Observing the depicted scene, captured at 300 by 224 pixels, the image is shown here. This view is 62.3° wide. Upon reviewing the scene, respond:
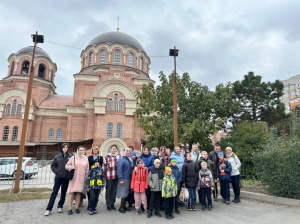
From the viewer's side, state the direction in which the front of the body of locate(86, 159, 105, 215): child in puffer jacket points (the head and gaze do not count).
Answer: toward the camera

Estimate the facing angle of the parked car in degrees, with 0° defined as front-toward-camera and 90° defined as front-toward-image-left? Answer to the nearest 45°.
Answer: approximately 135°

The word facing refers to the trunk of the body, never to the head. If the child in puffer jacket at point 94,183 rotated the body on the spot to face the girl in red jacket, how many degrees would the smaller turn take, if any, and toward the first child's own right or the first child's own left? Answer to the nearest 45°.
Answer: approximately 90° to the first child's own left

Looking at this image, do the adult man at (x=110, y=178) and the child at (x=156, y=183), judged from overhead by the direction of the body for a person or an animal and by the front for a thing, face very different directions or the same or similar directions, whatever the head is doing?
same or similar directions

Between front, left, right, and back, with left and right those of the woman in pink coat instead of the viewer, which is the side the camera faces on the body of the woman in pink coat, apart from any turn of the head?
front

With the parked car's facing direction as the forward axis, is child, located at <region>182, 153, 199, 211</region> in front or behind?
behind

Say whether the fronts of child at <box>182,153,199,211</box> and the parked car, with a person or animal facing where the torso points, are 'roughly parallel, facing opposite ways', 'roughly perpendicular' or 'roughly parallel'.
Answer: roughly perpendicular

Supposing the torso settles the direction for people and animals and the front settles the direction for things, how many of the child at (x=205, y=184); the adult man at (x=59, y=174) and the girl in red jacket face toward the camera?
3

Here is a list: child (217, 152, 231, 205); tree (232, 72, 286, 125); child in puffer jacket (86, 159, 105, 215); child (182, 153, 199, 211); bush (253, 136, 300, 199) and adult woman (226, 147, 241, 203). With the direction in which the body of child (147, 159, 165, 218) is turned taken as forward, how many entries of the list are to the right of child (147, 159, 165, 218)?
1

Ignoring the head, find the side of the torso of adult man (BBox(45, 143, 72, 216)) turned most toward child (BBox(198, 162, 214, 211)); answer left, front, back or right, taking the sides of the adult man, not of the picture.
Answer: left

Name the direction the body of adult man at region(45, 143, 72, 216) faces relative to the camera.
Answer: toward the camera

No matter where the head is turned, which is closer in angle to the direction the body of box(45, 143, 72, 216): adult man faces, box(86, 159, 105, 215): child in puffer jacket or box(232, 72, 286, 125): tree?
the child in puffer jacket

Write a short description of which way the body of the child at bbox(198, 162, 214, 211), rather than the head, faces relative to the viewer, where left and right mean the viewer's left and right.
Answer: facing the viewer

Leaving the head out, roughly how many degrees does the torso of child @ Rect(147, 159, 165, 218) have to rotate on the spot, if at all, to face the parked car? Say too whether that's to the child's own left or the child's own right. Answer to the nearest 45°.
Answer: approximately 135° to the child's own right
